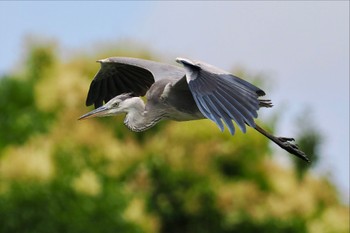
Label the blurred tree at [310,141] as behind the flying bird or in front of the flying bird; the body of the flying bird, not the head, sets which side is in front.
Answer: behind

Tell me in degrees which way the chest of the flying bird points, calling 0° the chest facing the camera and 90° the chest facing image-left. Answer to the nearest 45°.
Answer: approximately 45°
